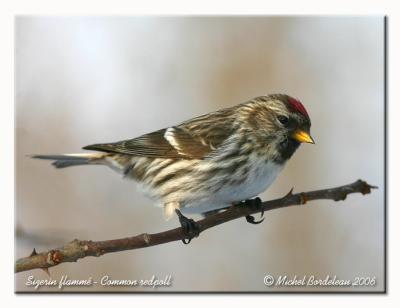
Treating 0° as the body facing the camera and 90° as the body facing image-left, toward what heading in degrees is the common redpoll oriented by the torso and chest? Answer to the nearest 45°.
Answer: approximately 270°
